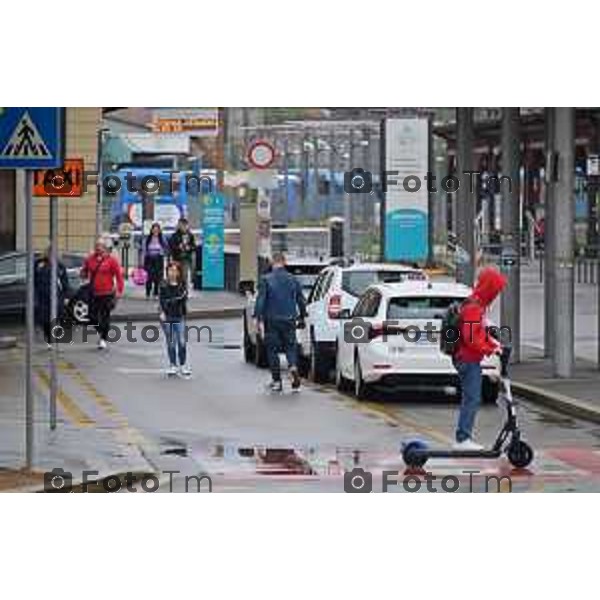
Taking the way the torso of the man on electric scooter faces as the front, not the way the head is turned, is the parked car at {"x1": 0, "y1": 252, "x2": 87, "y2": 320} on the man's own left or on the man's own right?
on the man's own left

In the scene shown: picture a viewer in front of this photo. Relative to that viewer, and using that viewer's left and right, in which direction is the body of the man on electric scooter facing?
facing to the right of the viewer

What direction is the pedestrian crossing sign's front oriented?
toward the camera

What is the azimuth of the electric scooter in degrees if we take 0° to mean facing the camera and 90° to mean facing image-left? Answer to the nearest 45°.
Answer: approximately 270°

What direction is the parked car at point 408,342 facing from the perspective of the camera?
away from the camera

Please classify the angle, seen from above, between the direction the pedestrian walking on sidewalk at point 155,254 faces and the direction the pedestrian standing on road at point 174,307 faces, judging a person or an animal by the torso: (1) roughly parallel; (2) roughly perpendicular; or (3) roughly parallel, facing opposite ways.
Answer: roughly parallel

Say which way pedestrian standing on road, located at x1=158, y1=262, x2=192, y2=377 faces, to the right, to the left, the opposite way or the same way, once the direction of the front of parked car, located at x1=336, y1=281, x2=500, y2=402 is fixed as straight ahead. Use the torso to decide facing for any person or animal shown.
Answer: the opposite way

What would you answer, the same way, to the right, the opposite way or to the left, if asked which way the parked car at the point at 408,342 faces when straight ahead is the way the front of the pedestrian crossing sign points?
the opposite way

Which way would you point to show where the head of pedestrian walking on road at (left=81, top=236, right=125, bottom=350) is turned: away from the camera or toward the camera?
toward the camera

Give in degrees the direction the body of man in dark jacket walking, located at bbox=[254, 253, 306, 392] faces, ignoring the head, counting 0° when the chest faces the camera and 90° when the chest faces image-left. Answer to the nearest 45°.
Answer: approximately 180°

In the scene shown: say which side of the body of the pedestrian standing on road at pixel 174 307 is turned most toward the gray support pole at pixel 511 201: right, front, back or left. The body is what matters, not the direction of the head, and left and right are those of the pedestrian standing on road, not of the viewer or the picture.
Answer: left

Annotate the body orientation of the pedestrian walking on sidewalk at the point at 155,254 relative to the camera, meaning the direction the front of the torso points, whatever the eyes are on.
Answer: toward the camera
